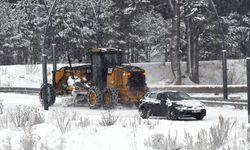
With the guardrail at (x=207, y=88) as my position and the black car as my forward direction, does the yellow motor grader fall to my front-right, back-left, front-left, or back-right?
front-right

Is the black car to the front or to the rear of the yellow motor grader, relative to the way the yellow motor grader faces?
to the rear

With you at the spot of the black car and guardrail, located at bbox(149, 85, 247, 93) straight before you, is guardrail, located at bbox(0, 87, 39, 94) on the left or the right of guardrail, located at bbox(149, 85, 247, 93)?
left

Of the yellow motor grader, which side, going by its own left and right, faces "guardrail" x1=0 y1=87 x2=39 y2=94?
front

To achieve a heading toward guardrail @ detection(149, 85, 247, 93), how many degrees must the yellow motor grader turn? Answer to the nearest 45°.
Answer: approximately 90° to its right

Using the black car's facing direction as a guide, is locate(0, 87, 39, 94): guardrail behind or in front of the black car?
behind

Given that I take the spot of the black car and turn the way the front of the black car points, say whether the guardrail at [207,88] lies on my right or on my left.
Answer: on my left

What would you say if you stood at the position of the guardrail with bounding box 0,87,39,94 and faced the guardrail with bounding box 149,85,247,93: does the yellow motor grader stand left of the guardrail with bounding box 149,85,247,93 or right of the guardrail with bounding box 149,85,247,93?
right

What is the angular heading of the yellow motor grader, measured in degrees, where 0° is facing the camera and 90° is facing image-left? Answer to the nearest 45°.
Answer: approximately 135°

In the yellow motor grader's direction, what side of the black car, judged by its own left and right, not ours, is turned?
back
